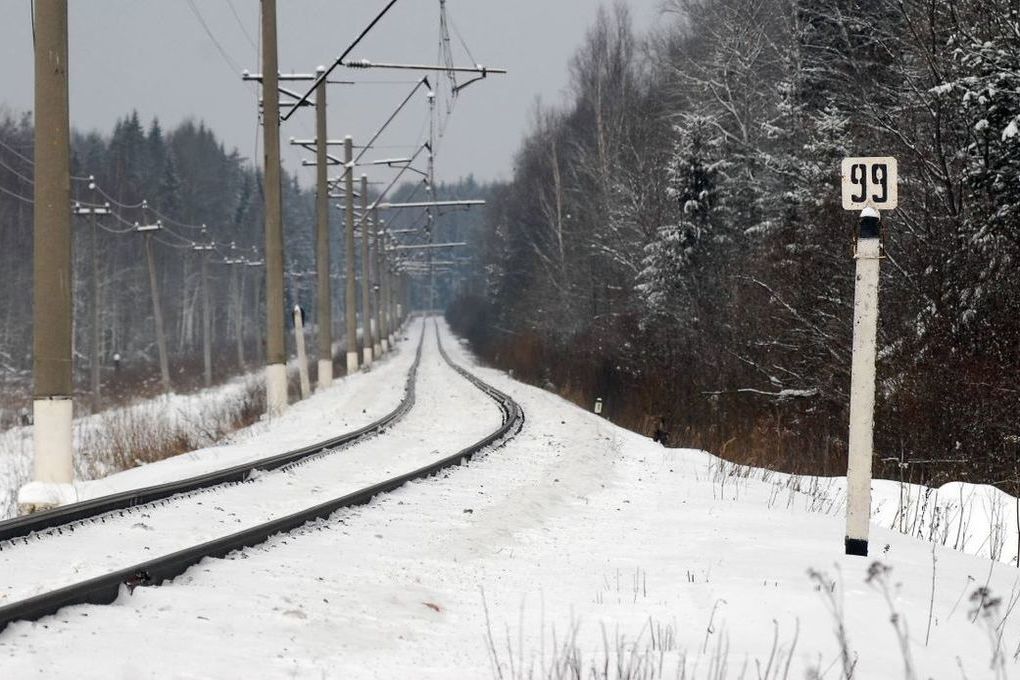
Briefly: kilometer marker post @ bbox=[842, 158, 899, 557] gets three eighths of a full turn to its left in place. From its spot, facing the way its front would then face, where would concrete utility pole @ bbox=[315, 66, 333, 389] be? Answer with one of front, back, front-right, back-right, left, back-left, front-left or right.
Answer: left

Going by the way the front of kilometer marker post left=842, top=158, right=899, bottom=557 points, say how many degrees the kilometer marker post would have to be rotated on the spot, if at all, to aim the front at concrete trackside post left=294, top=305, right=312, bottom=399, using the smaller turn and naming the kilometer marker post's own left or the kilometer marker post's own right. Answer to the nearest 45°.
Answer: approximately 135° to the kilometer marker post's own right

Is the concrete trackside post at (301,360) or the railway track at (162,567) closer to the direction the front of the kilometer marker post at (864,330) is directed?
the railway track

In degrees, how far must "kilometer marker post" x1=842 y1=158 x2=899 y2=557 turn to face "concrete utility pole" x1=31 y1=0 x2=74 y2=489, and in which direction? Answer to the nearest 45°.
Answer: approximately 90° to its right

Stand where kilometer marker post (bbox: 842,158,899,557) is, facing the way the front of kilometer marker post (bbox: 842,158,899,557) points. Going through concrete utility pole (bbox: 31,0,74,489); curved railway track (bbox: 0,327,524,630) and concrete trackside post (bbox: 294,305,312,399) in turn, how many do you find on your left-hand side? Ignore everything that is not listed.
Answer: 0

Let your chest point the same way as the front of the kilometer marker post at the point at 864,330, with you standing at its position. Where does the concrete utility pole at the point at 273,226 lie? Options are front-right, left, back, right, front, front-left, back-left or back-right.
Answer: back-right

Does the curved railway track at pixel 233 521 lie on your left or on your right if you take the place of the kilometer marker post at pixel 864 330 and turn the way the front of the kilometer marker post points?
on your right

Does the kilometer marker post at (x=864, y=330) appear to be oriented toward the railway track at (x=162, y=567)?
no

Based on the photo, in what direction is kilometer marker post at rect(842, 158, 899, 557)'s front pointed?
toward the camera

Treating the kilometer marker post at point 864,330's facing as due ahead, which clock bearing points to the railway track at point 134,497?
The railway track is roughly at 3 o'clock from the kilometer marker post.
